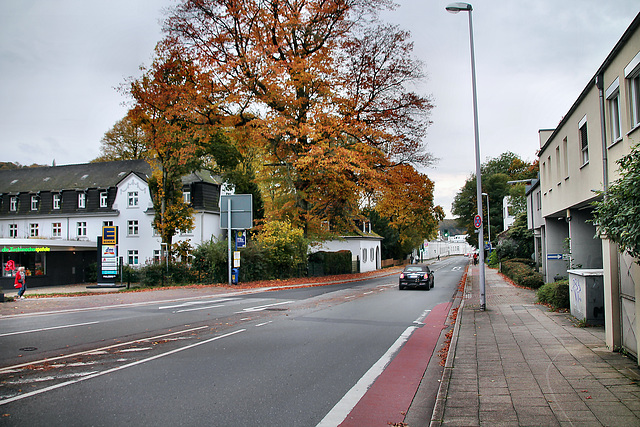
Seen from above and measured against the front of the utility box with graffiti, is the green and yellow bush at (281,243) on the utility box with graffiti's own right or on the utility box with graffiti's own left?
on the utility box with graffiti's own right

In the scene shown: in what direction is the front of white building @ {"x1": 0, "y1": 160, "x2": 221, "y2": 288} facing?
toward the camera

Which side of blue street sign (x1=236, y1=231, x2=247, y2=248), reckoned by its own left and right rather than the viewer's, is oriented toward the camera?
front

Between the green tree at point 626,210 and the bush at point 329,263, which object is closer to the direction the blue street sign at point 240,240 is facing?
the green tree

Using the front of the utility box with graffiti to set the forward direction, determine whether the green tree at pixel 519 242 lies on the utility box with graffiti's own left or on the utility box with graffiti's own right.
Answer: on the utility box with graffiti's own right

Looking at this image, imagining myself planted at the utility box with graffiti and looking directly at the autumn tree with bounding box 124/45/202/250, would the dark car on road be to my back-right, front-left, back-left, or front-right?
front-right

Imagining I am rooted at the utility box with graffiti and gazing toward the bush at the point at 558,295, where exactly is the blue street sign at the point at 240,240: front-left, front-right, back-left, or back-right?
front-left

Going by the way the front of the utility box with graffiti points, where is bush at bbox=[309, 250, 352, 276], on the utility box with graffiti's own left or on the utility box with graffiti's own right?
on the utility box with graffiti's own right

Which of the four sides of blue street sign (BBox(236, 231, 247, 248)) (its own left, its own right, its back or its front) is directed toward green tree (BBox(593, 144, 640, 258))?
front

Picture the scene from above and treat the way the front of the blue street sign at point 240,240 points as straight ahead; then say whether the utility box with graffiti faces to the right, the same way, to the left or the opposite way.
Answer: to the right

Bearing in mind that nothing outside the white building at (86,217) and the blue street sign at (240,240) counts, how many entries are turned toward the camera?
2

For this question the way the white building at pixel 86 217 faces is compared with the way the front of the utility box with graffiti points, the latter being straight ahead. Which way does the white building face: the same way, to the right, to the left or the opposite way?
to the left
